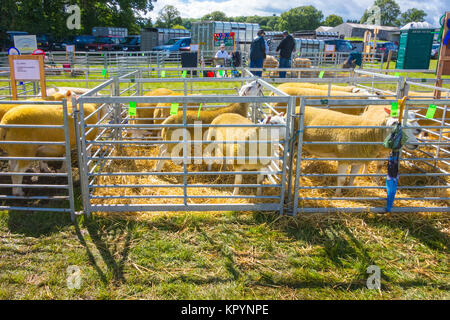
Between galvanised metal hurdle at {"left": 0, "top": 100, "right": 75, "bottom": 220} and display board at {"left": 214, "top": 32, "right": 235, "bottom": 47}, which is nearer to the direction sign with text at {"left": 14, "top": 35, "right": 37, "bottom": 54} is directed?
the galvanised metal hurdle

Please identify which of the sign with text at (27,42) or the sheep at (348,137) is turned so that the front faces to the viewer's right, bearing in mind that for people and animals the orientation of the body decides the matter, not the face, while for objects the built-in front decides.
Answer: the sheep

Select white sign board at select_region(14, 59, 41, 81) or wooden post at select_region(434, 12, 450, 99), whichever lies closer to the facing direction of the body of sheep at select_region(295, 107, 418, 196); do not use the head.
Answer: the wooden post

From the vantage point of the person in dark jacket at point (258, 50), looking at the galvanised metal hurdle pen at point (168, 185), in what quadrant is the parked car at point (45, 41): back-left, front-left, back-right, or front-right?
back-right

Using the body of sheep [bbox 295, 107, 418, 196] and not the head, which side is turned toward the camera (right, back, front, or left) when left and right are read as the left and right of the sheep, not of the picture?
right

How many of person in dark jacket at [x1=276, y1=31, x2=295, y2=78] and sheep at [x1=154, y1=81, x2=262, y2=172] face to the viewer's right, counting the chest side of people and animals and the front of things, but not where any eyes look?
1

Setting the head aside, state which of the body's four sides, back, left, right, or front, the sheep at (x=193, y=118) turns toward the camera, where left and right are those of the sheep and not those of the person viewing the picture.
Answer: right

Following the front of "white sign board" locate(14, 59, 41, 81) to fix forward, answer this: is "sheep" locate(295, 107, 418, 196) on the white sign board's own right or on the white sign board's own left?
on the white sign board's own left

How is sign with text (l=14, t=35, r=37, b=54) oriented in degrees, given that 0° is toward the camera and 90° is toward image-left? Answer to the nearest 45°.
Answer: approximately 0°
